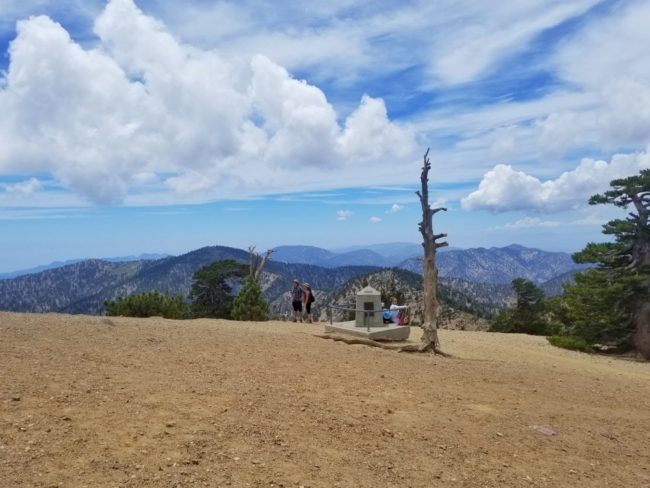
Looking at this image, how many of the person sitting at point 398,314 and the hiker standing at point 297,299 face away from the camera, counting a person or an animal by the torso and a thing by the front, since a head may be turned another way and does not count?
1

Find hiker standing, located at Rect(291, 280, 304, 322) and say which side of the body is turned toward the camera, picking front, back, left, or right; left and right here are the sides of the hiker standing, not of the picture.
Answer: back

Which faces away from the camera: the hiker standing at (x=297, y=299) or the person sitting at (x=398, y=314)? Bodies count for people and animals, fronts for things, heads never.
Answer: the hiker standing

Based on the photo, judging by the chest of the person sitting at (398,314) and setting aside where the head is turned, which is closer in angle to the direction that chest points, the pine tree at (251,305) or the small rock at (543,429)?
the small rock

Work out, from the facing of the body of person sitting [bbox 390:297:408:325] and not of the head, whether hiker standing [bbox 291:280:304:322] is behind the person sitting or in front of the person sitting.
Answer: behind
